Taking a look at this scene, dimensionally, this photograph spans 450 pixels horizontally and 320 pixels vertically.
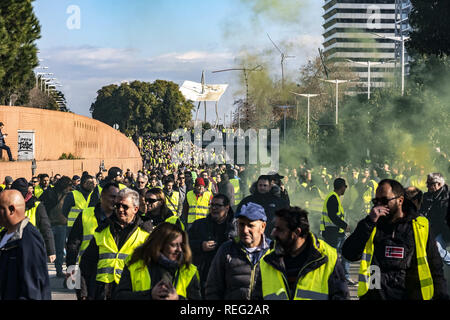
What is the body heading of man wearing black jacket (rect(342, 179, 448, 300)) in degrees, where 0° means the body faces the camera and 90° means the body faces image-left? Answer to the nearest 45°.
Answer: approximately 45°

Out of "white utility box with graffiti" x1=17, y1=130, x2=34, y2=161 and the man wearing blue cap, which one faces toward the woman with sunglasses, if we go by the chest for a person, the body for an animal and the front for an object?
the white utility box with graffiti

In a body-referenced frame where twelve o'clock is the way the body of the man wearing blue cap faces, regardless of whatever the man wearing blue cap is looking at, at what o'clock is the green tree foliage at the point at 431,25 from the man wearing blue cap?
The green tree foliage is roughly at 8 o'clock from the man wearing blue cap.

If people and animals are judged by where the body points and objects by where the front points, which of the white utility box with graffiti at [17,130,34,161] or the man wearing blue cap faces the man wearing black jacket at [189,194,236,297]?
the white utility box with graffiti

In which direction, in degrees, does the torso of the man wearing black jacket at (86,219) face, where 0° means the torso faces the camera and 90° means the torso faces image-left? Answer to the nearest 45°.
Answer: approximately 315°

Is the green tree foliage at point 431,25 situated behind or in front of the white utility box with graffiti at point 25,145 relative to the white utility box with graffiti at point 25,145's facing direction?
in front

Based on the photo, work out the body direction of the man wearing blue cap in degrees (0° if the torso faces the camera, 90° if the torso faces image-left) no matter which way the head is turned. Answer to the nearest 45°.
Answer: approximately 315°

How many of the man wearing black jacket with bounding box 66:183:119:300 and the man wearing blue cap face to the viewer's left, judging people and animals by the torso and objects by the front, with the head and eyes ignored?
0

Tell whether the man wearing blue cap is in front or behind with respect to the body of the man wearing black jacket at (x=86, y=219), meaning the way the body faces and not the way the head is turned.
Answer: in front

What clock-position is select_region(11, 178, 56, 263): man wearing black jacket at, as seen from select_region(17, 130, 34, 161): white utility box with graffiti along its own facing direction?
The man wearing black jacket is roughly at 12 o'clock from the white utility box with graffiti.

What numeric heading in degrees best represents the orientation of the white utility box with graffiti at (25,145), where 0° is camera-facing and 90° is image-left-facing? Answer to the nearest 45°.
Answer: approximately 0°

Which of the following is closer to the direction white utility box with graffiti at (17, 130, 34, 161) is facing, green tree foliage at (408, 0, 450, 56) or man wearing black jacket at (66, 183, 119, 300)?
the man wearing black jacket

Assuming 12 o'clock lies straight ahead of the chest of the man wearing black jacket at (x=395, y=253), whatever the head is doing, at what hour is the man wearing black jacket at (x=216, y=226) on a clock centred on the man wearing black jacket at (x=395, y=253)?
the man wearing black jacket at (x=216, y=226) is roughly at 3 o'clock from the man wearing black jacket at (x=395, y=253).

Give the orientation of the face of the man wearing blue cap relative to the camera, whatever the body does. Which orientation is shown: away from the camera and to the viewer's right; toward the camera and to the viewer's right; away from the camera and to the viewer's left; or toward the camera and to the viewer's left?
toward the camera and to the viewer's left
